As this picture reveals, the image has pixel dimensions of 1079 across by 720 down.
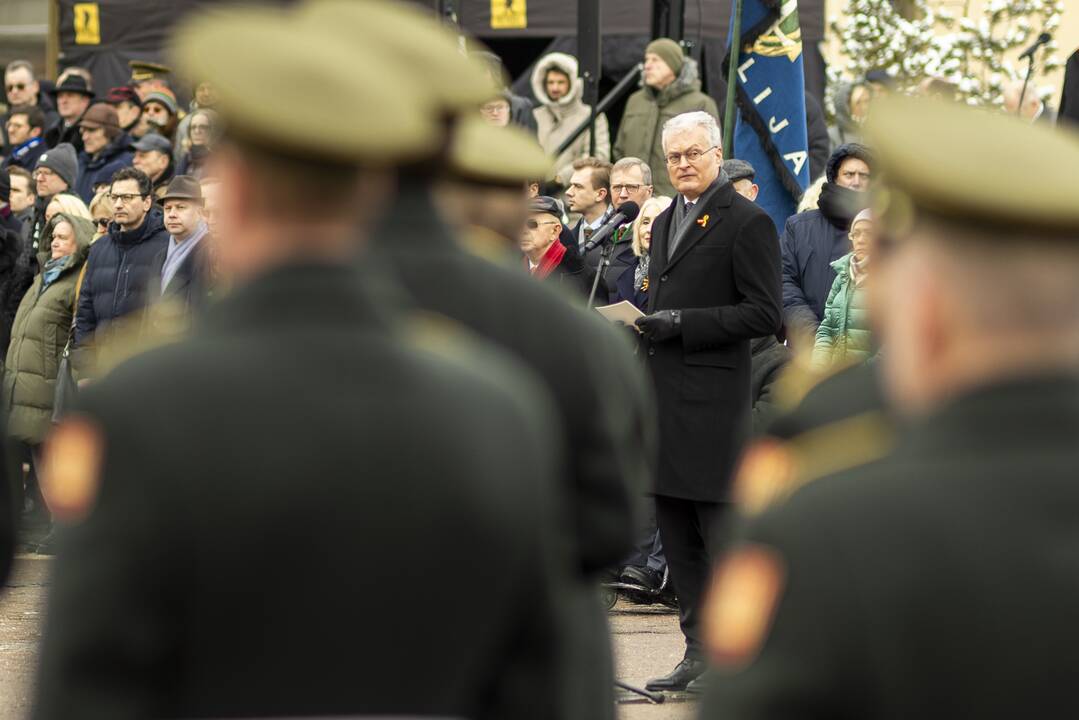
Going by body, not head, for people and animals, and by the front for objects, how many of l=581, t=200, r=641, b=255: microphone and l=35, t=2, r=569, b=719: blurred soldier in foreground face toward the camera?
0

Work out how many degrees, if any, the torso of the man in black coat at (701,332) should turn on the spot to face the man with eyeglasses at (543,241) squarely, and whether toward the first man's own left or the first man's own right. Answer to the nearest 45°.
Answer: approximately 90° to the first man's own right

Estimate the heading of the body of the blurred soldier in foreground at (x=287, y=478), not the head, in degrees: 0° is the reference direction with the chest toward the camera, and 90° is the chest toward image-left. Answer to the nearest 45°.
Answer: approximately 180°

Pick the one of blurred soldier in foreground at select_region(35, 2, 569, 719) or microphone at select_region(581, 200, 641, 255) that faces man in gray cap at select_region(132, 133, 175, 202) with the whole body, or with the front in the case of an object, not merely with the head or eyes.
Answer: the blurred soldier in foreground

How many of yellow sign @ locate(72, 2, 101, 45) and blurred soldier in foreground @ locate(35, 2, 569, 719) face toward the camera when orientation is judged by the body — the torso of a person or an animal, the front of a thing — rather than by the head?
1

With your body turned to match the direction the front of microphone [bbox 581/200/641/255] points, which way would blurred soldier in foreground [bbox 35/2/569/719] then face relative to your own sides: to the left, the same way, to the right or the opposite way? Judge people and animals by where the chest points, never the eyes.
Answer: to the left

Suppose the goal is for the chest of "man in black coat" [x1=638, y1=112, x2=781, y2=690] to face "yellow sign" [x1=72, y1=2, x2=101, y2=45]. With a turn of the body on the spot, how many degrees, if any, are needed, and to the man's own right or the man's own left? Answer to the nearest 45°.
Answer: approximately 90° to the man's own right

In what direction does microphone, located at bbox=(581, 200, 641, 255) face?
to the viewer's right

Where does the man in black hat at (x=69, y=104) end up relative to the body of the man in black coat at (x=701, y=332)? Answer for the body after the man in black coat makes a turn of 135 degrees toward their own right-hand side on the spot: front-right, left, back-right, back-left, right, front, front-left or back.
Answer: front-left

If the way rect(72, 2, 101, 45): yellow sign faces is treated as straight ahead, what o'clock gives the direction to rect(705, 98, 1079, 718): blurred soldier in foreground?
The blurred soldier in foreground is roughly at 12 o'clock from the yellow sign.

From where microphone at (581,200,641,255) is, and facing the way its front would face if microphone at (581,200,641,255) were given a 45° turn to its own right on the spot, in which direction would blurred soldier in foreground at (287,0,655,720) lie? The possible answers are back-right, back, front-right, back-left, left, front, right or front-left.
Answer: front-right
